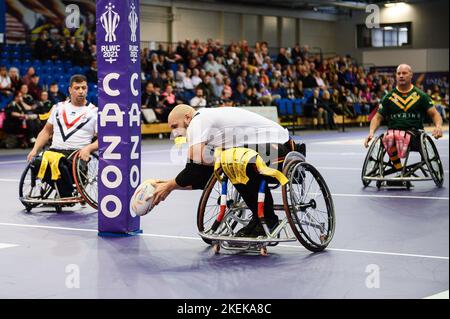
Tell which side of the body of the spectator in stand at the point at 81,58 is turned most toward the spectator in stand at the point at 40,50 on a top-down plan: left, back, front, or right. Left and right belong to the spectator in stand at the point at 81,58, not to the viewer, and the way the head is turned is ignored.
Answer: right

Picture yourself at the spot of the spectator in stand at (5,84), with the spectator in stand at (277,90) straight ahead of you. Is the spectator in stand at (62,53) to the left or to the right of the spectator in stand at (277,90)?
left

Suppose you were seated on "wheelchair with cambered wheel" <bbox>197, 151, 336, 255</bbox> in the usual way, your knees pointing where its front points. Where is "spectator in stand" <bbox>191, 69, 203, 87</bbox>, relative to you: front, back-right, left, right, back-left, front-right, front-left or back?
back-right

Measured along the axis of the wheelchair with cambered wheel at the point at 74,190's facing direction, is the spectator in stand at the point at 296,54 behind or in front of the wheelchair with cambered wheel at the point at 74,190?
behind

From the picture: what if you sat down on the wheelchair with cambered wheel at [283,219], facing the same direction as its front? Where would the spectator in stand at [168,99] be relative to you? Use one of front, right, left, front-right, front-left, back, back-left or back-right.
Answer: back-right

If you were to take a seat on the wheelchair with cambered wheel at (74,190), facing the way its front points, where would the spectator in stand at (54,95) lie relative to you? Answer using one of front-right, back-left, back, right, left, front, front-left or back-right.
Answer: back-right

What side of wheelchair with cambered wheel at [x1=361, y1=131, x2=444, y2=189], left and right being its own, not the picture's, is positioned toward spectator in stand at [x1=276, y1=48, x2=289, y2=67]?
back

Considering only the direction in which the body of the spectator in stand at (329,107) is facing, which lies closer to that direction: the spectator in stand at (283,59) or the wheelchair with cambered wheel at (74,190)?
the wheelchair with cambered wheel

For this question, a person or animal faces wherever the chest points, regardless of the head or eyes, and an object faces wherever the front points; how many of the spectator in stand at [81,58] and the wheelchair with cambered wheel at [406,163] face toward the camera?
2

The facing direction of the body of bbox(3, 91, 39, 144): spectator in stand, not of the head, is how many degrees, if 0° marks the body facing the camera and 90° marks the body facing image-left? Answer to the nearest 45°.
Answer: approximately 315°

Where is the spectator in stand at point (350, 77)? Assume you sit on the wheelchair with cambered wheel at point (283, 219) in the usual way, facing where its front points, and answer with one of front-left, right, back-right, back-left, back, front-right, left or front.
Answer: back-right
